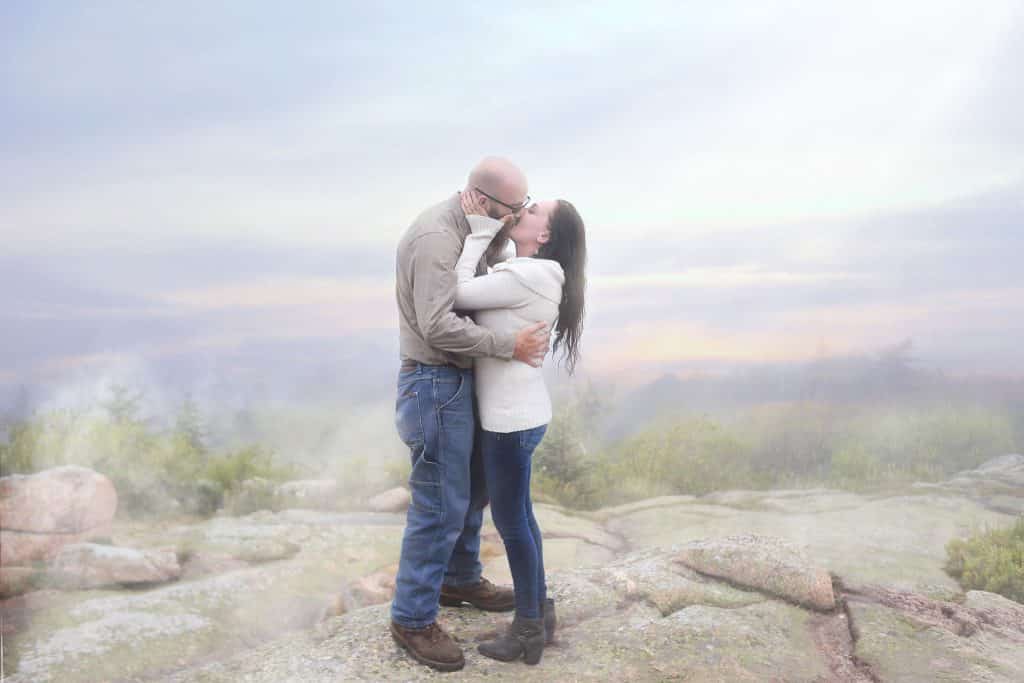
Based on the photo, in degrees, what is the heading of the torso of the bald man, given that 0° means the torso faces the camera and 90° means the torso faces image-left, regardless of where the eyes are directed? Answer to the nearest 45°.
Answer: approximately 270°

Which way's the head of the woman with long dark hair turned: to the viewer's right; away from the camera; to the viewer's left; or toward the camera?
to the viewer's left

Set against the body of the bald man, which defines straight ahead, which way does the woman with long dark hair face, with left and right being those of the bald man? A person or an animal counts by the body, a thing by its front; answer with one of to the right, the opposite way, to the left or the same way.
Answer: the opposite way

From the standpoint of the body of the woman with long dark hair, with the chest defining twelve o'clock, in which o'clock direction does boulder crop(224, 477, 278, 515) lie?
The boulder is roughly at 2 o'clock from the woman with long dark hair.

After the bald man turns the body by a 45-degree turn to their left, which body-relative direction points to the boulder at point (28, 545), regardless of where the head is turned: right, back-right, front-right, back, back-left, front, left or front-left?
left

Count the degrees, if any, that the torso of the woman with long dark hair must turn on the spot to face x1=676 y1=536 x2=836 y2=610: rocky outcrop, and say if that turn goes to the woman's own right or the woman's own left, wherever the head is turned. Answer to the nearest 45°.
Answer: approximately 135° to the woman's own right

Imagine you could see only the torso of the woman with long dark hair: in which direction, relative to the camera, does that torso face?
to the viewer's left

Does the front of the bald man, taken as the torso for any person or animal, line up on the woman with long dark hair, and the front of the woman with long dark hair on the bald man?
yes

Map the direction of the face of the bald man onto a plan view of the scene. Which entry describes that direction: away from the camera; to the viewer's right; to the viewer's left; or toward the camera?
to the viewer's right

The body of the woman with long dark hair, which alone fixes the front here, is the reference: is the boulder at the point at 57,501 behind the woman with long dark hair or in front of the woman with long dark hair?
in front

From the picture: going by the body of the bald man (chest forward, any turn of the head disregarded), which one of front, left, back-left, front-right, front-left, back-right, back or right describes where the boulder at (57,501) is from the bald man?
back-left

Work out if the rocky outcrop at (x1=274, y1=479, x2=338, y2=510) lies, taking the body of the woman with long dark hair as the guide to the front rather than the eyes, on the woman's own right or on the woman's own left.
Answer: on the woman's own right
